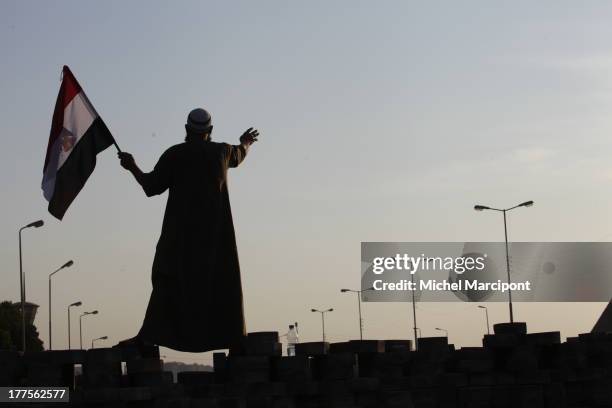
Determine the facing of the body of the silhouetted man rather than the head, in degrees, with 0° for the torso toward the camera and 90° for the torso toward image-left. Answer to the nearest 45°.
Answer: approximately 180°
